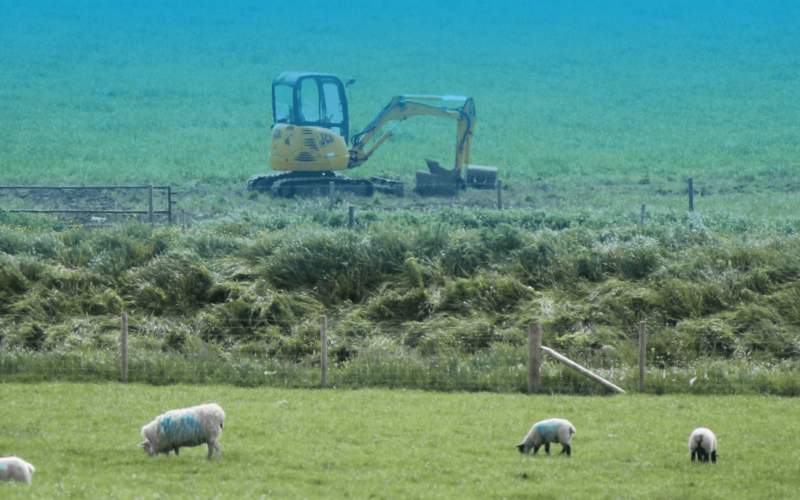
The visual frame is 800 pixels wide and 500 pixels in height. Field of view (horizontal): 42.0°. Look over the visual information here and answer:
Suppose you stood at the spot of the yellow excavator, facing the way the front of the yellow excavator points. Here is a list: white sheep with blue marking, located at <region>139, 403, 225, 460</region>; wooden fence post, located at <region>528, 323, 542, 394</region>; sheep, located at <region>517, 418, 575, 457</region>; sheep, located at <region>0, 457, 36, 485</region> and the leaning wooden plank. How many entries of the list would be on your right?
5

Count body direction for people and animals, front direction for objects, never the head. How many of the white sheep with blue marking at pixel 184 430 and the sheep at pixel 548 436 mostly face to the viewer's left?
2

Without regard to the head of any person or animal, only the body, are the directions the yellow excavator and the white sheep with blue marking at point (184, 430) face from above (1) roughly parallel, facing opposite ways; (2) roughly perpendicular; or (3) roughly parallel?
roughly parallel, facing opposite ways

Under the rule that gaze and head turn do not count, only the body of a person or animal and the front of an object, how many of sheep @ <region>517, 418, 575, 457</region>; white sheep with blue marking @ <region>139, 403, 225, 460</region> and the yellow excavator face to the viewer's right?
1

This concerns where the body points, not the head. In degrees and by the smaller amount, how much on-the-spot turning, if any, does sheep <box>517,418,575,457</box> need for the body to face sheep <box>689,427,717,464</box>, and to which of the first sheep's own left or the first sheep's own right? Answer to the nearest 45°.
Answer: approximately 180°

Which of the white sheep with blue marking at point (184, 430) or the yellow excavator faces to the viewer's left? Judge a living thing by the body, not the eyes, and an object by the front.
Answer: the white sheep with blue marking

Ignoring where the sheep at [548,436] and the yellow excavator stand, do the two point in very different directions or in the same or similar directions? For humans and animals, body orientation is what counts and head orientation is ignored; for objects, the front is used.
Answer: very different directions

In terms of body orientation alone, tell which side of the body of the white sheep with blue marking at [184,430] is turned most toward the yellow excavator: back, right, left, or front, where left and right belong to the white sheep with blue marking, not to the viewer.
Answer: right

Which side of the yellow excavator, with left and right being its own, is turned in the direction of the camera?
right

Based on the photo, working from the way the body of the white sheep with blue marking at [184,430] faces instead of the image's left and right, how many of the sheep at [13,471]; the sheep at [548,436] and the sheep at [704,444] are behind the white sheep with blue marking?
2

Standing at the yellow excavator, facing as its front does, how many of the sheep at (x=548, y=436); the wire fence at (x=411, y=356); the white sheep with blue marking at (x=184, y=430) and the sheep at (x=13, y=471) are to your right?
4

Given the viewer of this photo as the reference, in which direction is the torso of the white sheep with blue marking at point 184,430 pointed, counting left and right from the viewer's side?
facing to the left of the viewer

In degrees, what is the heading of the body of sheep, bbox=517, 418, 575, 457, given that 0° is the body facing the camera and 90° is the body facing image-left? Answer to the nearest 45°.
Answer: approximately 90°

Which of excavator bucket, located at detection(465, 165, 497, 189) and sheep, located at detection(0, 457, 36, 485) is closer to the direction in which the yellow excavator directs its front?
the excavator bucket
